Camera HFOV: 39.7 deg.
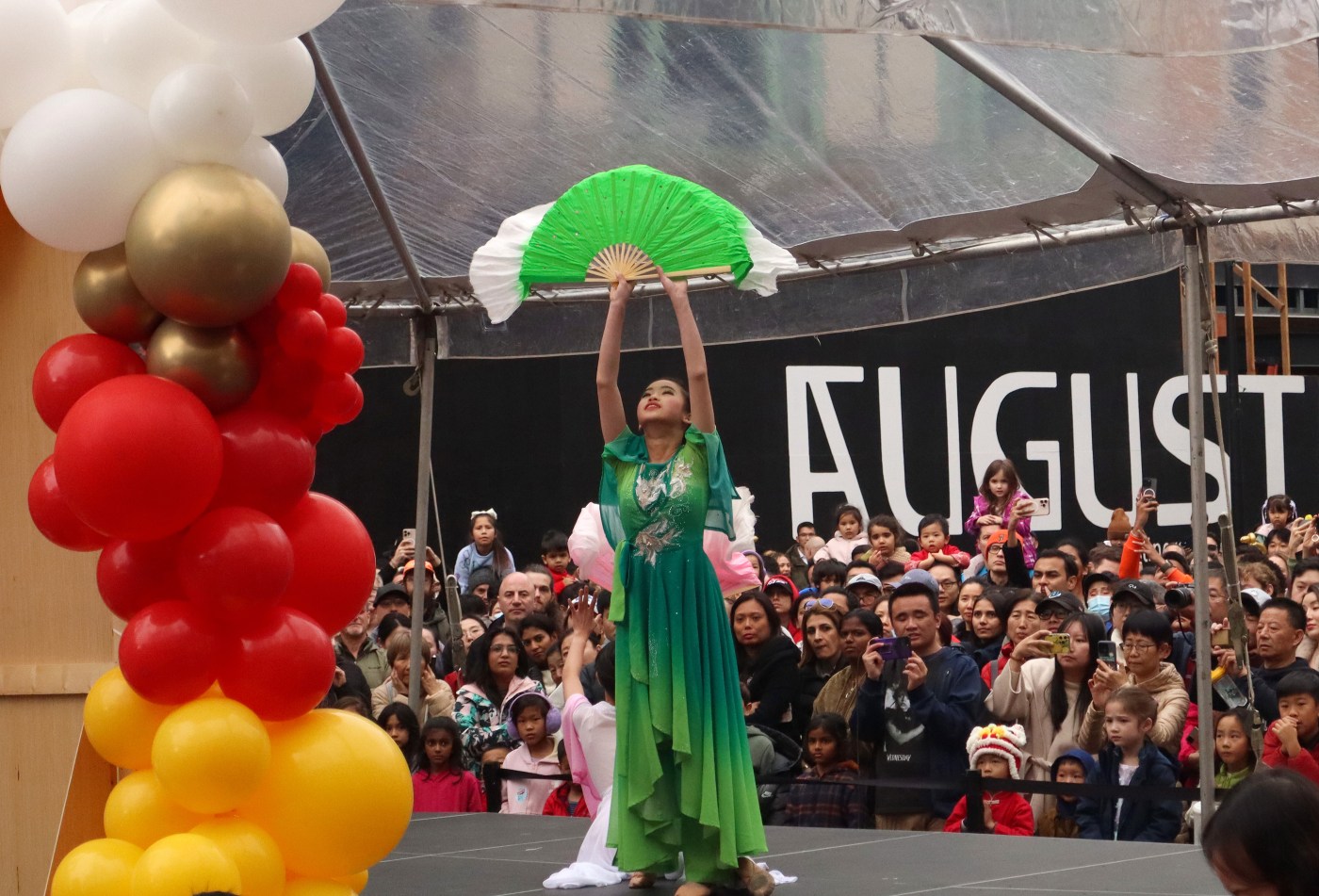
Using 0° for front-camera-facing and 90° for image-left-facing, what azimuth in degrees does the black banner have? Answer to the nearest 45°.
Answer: approximately 0°

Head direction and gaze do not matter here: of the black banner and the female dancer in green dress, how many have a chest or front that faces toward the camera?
2

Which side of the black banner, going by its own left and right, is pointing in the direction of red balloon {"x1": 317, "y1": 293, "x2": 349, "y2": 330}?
front

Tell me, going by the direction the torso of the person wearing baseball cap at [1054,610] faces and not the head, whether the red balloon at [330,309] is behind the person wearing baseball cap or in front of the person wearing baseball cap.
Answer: in front

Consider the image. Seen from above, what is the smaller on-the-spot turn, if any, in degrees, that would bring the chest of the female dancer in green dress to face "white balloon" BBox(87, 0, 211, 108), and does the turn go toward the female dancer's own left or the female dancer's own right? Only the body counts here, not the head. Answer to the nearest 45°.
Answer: approximately 45° to the female dancer's own right

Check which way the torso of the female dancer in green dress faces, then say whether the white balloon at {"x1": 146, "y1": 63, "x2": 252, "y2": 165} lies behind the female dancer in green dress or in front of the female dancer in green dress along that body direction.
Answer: in front

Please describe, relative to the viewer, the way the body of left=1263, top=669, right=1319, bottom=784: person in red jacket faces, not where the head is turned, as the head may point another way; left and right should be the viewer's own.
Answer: facing the viewer and to the left of the viewer

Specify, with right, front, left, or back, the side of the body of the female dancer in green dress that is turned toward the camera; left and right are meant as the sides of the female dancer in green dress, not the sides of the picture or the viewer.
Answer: front

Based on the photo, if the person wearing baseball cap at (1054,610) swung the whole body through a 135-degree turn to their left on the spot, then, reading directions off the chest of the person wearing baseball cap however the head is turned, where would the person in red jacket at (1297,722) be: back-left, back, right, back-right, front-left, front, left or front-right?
front-right
